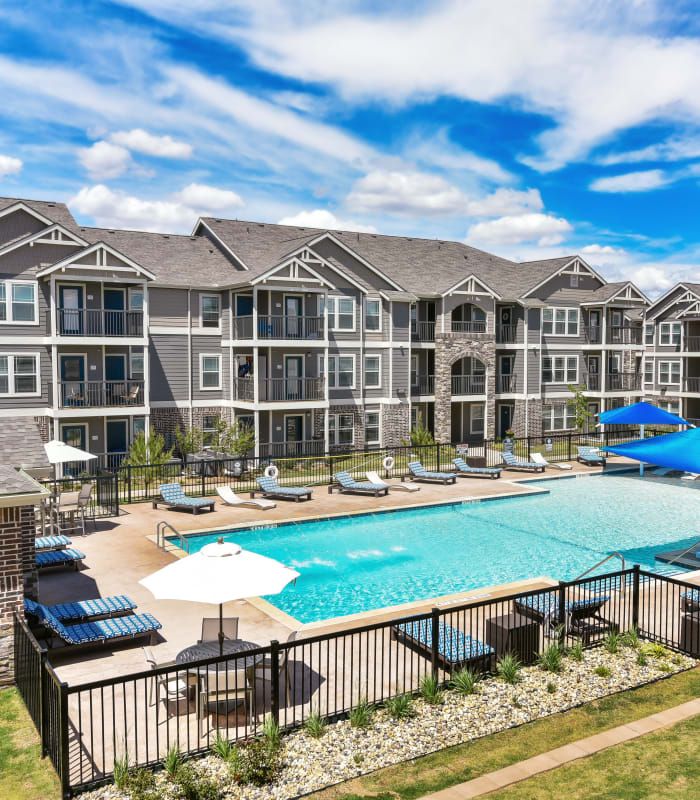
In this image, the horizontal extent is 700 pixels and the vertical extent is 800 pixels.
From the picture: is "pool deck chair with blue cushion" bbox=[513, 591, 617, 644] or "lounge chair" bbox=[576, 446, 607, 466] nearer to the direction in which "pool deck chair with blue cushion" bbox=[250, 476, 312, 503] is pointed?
the pool deck chair with blue cushion

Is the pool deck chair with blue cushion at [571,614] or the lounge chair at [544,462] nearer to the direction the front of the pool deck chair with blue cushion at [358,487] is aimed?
the pool deck chair with blue cushion

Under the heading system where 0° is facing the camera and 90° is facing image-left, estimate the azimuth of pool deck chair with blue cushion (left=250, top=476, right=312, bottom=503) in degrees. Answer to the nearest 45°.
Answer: approximately 315°

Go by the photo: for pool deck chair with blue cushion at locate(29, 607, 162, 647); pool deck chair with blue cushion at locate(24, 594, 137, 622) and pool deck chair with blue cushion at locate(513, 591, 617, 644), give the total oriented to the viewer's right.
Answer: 2

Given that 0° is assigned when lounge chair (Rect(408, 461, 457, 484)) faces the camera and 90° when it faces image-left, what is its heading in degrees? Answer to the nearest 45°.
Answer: approximately 315°

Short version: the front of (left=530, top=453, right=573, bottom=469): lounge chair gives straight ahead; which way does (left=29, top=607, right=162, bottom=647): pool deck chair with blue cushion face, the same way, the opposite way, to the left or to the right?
to the left

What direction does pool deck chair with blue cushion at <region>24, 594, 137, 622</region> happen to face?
to the viewer's right
